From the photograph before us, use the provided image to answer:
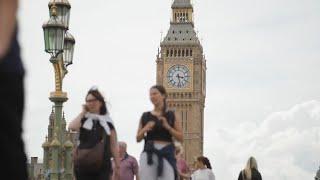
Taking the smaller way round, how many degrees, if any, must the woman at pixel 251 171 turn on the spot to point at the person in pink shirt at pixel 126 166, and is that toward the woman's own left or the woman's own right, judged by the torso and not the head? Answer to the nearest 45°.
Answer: approximately 135° to the woman's own left

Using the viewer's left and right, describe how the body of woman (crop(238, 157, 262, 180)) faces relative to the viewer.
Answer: facing away from the viewer

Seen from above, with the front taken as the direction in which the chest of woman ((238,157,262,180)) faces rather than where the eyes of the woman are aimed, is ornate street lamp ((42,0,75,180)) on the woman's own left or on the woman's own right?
on the woman's own left

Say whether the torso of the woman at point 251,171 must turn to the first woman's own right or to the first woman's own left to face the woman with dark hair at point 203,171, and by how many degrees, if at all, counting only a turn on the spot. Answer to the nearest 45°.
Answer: approximately 90° to the first woman's own left

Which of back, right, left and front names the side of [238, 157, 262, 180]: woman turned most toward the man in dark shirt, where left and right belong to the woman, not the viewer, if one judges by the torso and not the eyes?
back

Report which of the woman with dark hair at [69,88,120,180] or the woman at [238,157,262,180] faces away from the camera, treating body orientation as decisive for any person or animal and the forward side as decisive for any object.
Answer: the woman at [238,157,262,180]

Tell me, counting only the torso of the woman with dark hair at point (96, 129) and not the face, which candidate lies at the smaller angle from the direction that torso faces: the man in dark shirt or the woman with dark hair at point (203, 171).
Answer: the man in dark shirt

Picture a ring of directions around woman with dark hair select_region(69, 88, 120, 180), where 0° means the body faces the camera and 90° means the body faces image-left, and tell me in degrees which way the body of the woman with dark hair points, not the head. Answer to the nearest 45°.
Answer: approximately 45°

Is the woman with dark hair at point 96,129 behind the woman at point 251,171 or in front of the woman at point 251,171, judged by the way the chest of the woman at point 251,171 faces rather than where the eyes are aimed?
behind

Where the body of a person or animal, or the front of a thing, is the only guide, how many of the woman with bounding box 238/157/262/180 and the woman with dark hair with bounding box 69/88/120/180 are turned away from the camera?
1

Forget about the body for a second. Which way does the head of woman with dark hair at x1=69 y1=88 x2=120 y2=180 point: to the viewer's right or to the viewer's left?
to the viewer's left
